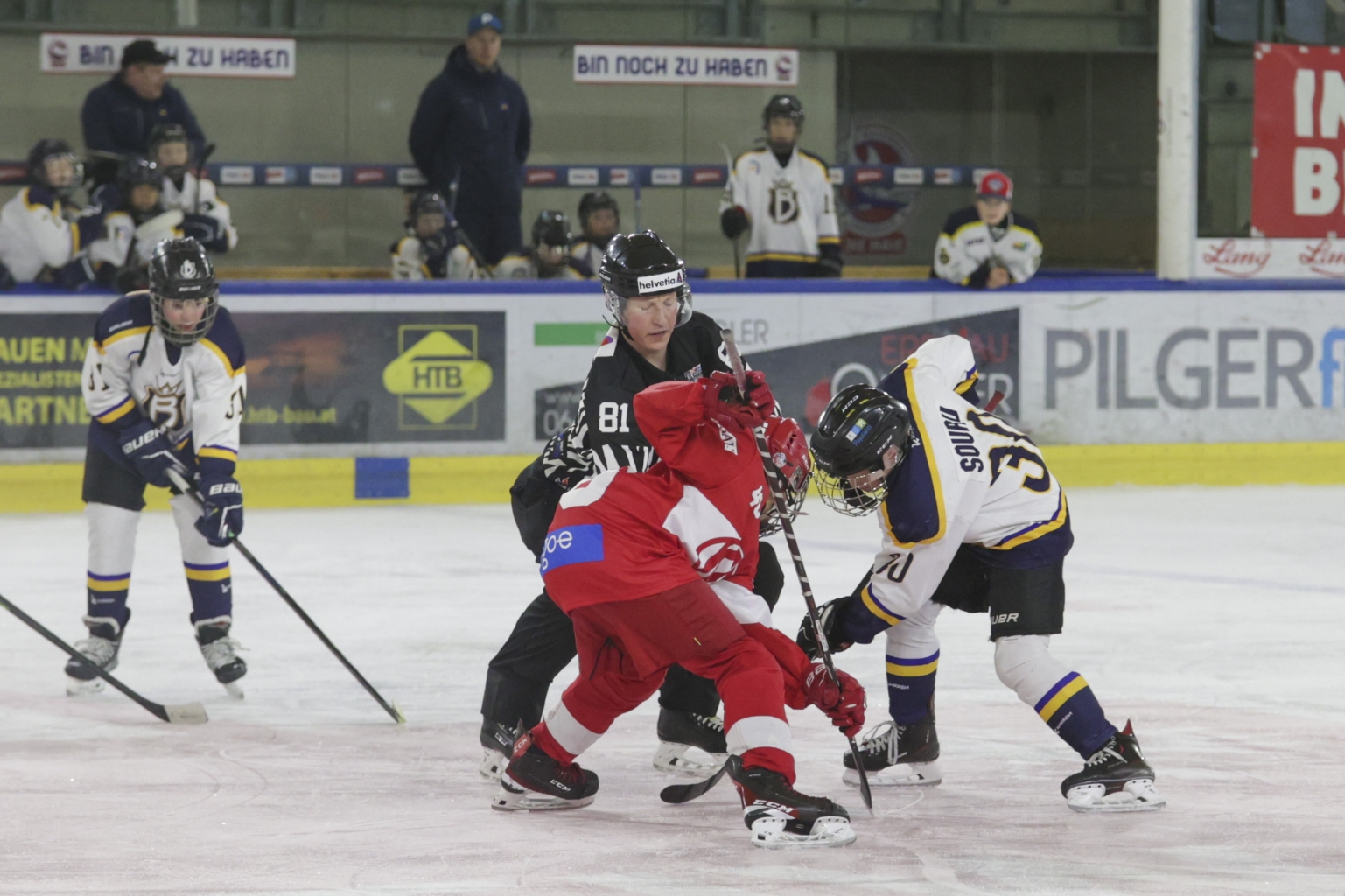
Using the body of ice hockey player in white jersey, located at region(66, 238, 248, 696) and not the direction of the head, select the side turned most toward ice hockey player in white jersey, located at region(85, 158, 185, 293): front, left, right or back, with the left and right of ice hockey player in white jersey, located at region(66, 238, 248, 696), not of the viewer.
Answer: back

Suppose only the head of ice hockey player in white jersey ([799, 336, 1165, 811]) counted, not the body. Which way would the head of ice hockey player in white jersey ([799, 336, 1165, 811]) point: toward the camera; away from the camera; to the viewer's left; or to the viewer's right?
to the viewer's left

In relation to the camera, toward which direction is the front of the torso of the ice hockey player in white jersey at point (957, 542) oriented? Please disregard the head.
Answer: to the viewer's left

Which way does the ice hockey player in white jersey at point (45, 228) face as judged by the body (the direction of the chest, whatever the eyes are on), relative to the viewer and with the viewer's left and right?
facing the viewer and to the right of the viewer

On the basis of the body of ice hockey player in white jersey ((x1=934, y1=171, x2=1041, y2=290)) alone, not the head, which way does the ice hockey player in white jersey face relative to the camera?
toward the camera

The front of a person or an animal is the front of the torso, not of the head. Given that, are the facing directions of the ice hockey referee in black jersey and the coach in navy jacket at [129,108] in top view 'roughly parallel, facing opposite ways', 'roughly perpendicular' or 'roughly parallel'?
roughly parallel

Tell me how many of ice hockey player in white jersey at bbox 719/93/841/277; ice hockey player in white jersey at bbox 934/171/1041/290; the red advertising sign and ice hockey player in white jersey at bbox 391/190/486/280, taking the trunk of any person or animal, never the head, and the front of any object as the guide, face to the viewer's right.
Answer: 0

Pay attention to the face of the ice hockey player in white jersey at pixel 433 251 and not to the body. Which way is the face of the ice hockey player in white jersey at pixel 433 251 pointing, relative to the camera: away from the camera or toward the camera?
toward the camera

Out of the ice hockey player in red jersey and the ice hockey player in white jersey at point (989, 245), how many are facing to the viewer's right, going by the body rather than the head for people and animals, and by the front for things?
1

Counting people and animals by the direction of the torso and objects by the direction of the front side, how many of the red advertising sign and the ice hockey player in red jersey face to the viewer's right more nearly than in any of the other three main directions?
1

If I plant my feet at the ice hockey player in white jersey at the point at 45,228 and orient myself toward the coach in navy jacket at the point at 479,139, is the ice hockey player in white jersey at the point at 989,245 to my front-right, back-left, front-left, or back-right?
front-right

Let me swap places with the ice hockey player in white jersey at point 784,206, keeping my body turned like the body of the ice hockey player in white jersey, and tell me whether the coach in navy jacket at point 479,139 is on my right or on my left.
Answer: on my right

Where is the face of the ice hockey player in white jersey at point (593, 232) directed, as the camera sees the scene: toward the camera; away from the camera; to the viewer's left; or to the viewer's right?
toward the camera

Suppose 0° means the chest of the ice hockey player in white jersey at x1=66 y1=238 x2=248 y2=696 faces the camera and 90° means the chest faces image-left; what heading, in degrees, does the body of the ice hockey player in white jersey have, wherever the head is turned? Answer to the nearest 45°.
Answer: approximately 0°

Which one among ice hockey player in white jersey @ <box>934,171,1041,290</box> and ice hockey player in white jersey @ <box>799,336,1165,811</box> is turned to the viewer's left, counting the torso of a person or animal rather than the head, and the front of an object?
ice hockey player in white jersey @ <box>799,336,1165,811</box>

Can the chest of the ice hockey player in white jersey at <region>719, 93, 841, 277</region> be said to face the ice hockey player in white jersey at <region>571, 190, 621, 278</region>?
no
